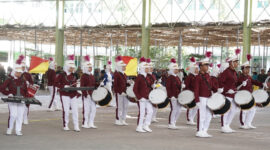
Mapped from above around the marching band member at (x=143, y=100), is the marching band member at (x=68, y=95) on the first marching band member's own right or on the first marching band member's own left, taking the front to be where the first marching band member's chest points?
on the first marching band member's own right

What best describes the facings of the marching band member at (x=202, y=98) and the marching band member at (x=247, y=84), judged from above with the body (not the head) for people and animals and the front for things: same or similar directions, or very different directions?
same or similar directions

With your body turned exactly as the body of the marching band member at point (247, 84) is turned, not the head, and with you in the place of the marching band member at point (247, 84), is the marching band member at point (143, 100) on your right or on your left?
on your right

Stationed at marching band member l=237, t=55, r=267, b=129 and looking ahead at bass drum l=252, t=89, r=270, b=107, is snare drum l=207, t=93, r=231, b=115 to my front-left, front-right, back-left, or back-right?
back-right

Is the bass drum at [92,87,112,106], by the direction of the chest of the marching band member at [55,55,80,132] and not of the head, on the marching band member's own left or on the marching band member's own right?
on the marching band member's own left

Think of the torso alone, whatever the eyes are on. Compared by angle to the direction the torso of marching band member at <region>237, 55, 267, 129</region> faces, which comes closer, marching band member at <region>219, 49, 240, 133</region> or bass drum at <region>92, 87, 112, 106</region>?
the marching band member

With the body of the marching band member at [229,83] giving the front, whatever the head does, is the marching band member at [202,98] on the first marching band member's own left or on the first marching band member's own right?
on the first marching band member's own right

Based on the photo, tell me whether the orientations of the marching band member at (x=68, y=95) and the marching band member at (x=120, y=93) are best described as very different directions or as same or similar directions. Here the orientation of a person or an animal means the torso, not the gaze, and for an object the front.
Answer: same or similar directions

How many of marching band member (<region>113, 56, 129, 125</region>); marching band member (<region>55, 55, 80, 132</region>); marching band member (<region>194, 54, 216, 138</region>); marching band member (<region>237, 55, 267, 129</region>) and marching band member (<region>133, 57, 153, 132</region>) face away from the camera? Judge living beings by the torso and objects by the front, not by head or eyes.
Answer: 0
